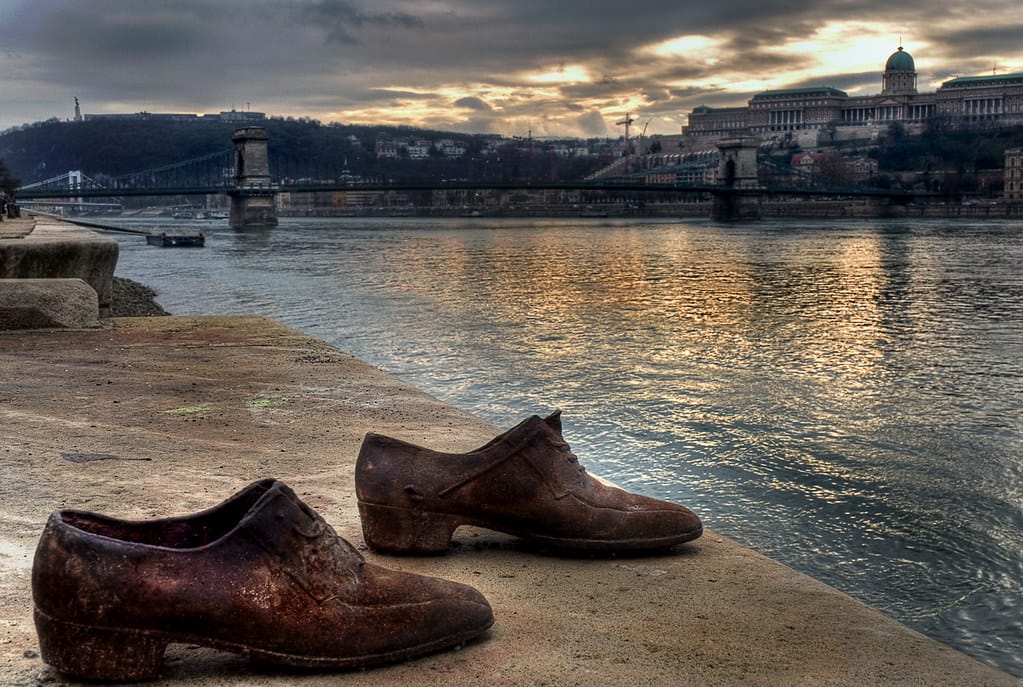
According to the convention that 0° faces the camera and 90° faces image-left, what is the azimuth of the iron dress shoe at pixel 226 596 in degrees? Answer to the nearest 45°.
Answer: approximately 270°

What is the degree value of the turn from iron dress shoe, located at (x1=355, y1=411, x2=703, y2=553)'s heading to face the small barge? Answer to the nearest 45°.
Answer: approximately 90° to its left

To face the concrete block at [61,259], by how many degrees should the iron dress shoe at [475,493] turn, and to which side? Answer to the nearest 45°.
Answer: approximately 135° to its left

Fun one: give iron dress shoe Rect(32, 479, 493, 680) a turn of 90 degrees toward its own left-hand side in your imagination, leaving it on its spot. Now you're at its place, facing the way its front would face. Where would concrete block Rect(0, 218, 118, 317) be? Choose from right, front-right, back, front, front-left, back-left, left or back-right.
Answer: front

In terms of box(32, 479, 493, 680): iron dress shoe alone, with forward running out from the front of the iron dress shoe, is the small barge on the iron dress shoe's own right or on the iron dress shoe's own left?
on the iron dress shoe's own left

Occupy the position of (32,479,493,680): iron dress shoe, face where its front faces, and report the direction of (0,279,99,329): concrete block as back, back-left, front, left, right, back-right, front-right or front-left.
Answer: left

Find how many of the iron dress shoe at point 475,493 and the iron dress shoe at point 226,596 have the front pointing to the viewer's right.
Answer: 2

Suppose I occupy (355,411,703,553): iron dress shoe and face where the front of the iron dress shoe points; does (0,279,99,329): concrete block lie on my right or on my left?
on my left

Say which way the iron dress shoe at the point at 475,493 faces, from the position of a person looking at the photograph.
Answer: facing to the right of the viewer

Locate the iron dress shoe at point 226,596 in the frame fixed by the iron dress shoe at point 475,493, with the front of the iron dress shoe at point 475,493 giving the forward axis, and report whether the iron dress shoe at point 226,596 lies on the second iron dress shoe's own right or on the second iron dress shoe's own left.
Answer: on the second iron dress shoe's own right
